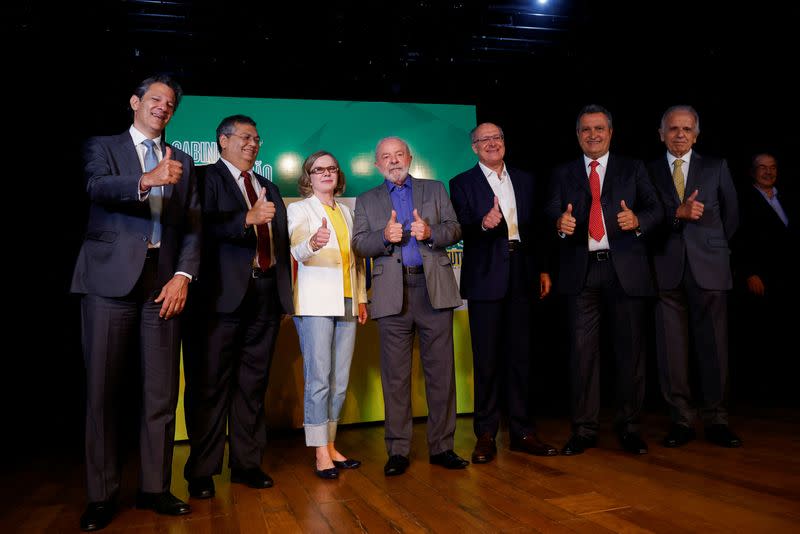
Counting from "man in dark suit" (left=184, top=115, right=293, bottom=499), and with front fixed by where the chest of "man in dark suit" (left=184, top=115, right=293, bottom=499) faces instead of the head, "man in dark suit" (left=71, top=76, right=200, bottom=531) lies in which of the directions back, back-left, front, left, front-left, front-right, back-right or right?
right

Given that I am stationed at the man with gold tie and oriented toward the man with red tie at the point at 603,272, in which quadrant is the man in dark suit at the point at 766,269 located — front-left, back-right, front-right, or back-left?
back-right

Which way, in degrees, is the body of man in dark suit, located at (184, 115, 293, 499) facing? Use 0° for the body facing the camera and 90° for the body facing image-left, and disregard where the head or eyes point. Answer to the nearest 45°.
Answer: approximately 315°

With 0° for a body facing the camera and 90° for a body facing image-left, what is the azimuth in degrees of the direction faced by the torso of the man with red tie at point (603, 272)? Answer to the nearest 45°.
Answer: approximately 0°

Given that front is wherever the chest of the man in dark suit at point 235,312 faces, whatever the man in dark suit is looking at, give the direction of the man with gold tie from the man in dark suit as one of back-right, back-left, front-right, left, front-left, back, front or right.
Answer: front-left

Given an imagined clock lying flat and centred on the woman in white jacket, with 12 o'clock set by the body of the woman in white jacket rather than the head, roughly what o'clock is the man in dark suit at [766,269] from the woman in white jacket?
The man in dark suit is roughly at 10 o'clock from the woman in white jacket.

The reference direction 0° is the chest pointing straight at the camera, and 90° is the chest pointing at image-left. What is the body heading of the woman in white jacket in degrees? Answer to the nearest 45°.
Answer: approximately 315°

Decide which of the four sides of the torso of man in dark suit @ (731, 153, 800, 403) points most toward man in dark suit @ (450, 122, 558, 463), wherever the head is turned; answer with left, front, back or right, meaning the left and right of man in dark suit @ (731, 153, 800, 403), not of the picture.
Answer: right

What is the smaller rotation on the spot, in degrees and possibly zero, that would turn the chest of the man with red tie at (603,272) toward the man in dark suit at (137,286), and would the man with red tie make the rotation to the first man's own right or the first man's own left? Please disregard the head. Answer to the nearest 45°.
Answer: approximately 45° to the first man's own right

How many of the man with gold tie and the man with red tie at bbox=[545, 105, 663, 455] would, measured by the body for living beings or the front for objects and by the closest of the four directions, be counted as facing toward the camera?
2
